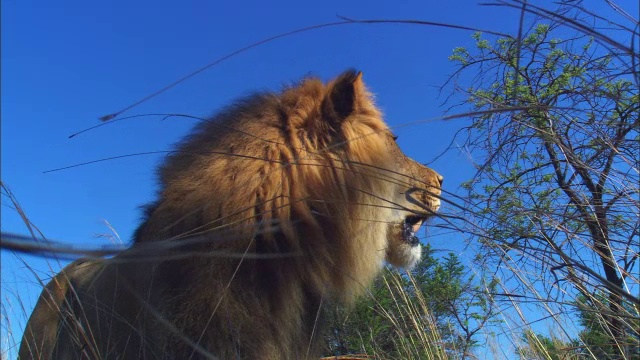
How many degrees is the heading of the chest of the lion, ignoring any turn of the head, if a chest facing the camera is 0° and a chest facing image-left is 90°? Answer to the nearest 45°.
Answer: approximately 270°
